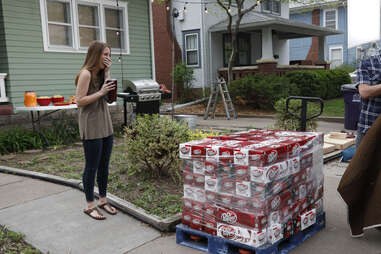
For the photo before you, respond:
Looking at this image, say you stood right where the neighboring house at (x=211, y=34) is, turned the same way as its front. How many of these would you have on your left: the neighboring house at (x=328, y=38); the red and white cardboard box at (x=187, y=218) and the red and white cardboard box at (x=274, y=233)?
1

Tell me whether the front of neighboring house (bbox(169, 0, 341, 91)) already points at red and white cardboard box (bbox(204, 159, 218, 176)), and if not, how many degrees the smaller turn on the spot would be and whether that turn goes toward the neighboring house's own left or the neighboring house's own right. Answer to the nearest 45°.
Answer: approximately 45° to the neighboring house's own right

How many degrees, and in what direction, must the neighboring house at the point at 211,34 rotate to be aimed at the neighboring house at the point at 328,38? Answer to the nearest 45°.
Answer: approximately 90° to its left

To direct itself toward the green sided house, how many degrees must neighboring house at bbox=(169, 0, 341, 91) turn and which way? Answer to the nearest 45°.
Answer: approximately 45° to its right

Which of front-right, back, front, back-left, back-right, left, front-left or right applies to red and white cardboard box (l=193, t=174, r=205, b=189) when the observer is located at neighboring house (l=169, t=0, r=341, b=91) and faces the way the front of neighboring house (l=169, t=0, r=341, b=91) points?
front-right

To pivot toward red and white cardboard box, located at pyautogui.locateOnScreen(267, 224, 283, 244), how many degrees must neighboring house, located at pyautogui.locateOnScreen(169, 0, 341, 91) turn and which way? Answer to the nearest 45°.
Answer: approximately 45° to its right

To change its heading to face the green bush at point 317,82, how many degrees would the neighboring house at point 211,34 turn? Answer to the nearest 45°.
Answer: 0° — it already faces it

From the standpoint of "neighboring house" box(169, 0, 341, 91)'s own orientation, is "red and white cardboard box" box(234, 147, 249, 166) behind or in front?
in front

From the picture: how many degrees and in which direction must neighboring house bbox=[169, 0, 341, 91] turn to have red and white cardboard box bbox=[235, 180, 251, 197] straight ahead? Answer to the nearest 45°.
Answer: approximately 45° to its right

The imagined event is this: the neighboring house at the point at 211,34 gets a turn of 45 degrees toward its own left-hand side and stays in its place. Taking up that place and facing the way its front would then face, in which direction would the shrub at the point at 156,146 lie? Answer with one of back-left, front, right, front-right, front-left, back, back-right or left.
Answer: right

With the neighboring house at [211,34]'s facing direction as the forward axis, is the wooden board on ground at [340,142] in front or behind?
in front

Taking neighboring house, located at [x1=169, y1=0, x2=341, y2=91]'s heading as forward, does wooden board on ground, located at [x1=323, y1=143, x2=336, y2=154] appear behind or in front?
in front

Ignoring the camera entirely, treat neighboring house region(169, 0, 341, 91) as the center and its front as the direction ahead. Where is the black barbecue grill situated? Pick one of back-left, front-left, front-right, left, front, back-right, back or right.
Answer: front-right
